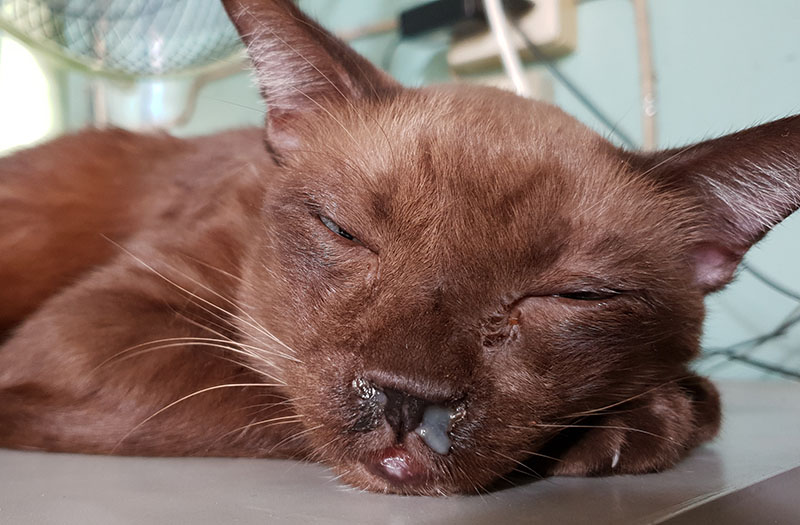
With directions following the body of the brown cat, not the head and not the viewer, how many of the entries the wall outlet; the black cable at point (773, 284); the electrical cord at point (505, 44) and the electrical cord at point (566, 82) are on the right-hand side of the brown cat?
0

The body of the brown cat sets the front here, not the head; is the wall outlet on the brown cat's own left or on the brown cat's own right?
on the brown cat's own left

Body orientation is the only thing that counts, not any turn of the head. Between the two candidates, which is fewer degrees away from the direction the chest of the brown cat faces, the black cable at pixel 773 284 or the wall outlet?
the black cable

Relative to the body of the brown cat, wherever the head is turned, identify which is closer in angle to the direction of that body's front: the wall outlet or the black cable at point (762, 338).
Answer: the black cable

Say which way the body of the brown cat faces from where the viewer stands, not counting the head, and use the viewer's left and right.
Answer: facing the viewer and to the right of the viewer

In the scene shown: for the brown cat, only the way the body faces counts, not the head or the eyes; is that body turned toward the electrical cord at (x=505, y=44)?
no

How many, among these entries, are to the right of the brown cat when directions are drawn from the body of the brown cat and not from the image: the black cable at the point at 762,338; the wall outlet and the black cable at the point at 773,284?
0

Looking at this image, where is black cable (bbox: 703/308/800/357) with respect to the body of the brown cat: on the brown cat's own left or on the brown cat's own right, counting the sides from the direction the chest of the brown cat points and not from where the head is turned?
on the brown cat's own left

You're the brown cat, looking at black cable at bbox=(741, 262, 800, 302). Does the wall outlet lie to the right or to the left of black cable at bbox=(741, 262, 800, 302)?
left

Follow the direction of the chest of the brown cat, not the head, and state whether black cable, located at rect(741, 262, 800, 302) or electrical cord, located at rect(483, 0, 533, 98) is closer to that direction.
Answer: the black cable

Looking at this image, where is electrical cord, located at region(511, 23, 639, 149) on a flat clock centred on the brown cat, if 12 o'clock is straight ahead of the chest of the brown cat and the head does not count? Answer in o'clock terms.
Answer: The electrical cord is roughly at 8 o'clock from the brown cat.

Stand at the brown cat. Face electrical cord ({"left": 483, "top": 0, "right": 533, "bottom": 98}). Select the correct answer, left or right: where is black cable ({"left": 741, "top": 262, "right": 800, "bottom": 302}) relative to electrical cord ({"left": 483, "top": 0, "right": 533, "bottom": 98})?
right

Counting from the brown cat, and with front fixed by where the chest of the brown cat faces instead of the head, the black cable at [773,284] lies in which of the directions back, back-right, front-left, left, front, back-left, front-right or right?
left
